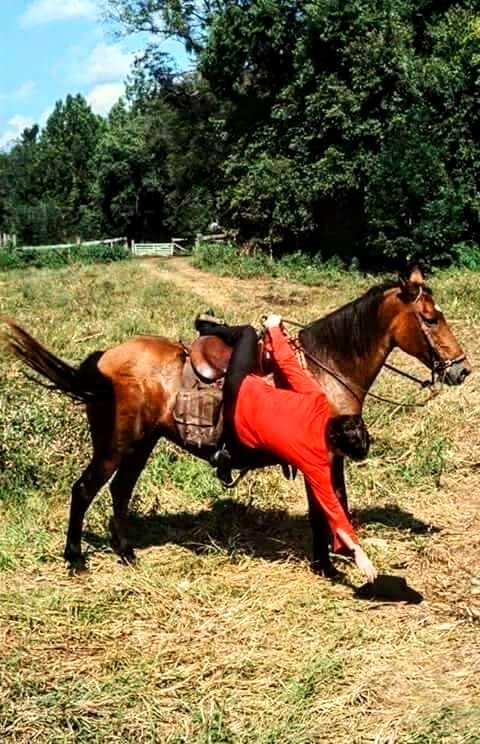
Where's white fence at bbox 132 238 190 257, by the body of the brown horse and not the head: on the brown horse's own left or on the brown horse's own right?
on the brown horse's own left

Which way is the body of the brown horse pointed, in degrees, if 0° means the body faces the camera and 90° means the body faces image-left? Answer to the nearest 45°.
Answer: approximately 270°
